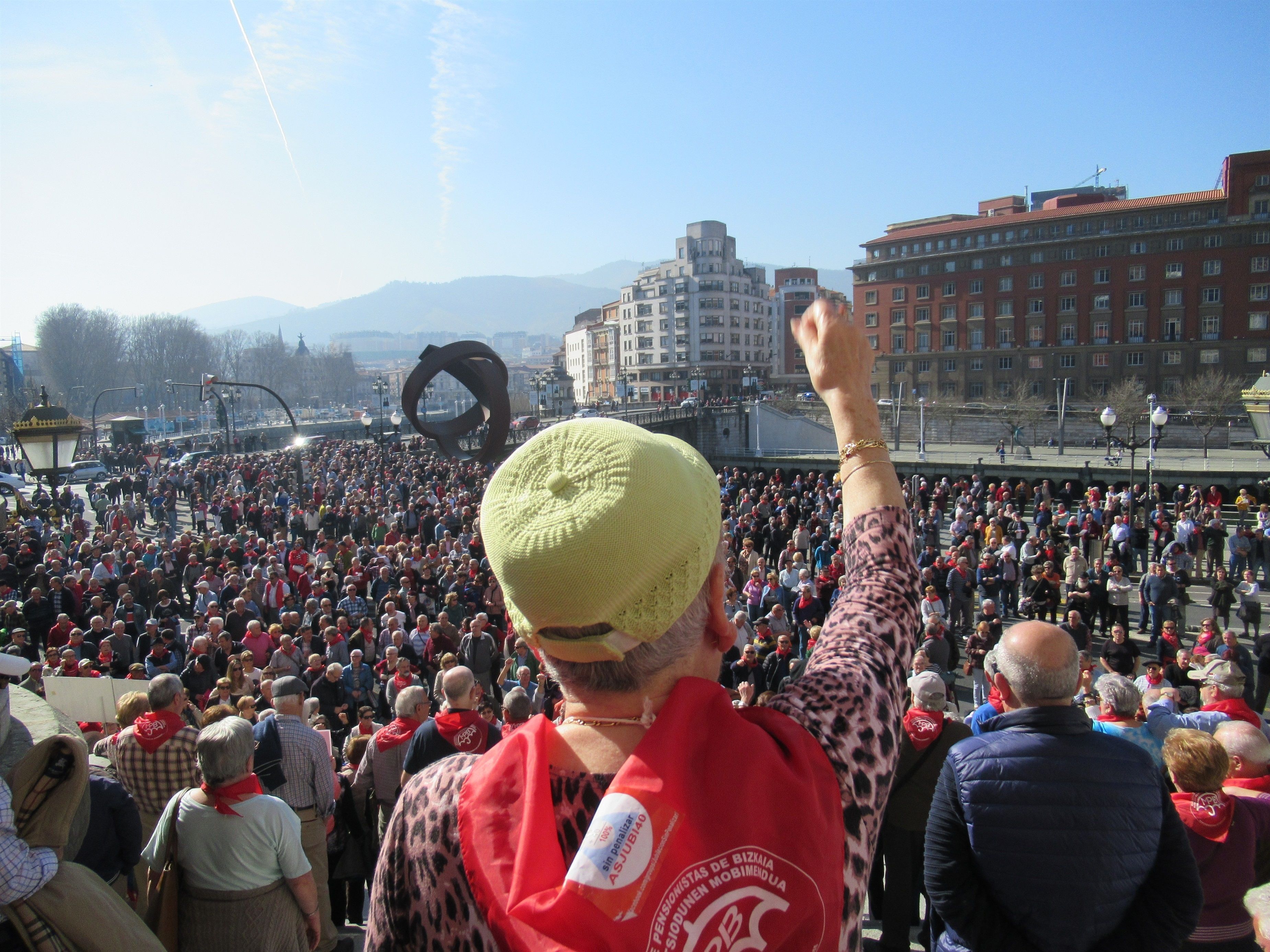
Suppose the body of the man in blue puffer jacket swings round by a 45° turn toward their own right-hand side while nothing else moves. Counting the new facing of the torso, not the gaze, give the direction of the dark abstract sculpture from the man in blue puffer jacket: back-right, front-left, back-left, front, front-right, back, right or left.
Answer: left

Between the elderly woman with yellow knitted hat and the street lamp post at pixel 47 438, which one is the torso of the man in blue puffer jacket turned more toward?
the street lamp post

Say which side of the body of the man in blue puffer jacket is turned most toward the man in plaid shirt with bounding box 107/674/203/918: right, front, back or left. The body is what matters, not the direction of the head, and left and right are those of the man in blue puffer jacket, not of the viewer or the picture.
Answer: left

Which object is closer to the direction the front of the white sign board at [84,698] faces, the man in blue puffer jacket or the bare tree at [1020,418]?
the bare tree

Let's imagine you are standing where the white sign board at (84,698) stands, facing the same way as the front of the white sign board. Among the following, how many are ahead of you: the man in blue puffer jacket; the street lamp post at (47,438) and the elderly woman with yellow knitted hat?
1

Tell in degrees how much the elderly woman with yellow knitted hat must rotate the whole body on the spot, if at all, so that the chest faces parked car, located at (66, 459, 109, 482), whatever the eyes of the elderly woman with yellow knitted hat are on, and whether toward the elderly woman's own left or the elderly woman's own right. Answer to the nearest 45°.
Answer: approximately 45° to the elderly woman's own left

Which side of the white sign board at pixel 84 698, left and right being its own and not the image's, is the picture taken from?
back

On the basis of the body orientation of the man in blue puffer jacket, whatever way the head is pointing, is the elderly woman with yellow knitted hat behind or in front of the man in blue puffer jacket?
behind

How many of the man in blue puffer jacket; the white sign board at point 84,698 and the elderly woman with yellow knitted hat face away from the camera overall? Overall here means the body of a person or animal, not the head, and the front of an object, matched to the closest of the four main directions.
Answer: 3

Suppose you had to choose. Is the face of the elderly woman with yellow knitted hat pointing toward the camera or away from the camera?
away from the camera

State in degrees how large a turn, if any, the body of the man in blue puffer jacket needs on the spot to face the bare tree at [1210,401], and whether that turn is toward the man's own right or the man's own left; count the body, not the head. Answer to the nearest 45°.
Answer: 0° — they already face it

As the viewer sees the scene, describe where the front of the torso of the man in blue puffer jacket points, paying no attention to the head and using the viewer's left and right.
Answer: facing away from the viewer

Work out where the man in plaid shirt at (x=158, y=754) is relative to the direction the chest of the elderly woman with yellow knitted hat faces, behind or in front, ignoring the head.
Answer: in front

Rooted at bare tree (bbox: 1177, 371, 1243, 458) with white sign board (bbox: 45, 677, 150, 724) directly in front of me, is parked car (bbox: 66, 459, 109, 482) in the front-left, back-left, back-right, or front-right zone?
front-right

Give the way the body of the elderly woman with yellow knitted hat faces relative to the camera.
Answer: away from the camera

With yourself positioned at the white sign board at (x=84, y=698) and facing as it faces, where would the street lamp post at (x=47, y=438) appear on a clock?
The street lamp post is roughly at 12 o'clock from the white sign board.
